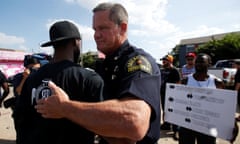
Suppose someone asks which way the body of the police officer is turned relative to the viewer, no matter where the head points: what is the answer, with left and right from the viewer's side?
facing the viewer and to the left of the viewer

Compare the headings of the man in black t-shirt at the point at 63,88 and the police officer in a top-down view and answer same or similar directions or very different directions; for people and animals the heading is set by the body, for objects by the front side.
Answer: very different directions

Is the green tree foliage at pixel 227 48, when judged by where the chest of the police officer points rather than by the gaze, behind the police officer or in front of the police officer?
behind

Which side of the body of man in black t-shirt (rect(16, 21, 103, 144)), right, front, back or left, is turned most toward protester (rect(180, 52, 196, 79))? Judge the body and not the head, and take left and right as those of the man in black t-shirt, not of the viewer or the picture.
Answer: front

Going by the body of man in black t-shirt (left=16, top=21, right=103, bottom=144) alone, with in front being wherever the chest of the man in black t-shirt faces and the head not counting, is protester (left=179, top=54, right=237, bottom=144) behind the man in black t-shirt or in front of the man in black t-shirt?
in front

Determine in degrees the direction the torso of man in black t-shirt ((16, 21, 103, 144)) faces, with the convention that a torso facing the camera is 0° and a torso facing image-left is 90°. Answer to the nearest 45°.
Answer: approximately 225°

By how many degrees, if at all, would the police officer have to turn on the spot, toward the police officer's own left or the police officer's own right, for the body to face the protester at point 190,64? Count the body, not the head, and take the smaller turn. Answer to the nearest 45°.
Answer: approximately 180°

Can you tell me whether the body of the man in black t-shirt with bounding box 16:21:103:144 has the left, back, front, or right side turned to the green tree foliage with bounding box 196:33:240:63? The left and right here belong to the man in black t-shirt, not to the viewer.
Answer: front
